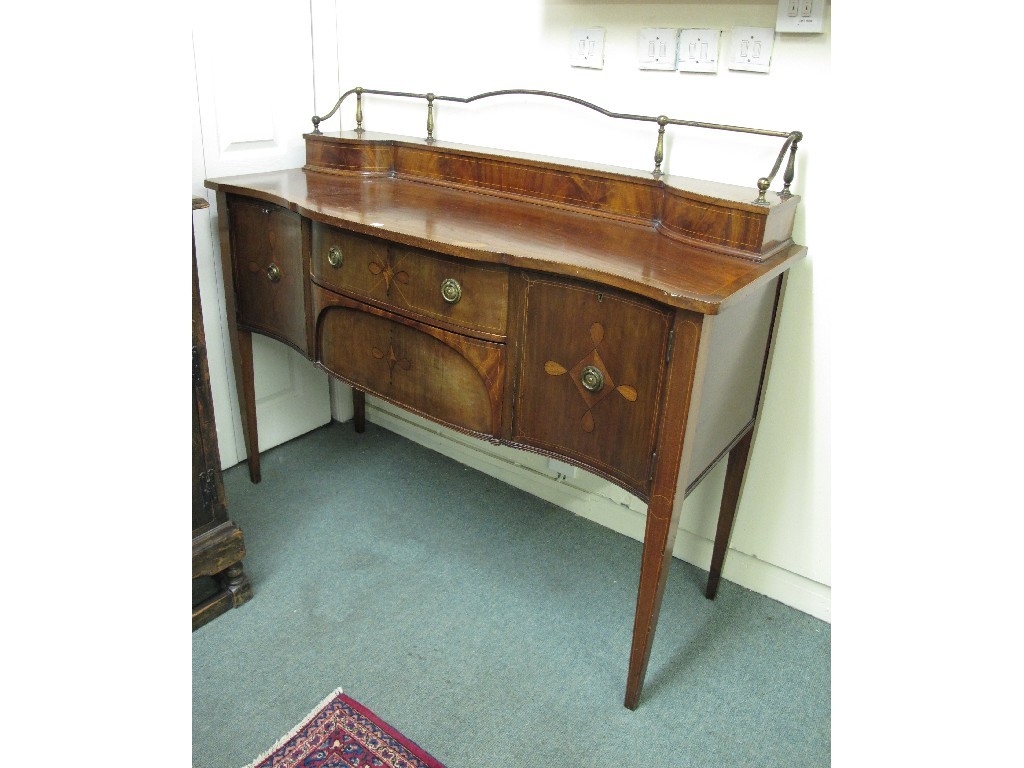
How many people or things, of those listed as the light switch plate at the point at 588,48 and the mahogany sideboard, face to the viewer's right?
0

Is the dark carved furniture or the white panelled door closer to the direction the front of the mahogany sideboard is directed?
the dark carved furniture

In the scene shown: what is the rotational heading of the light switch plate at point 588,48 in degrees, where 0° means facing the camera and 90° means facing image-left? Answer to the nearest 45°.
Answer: approximately 45°

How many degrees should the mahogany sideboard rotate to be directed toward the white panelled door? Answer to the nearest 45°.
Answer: approximately 90° to its right
